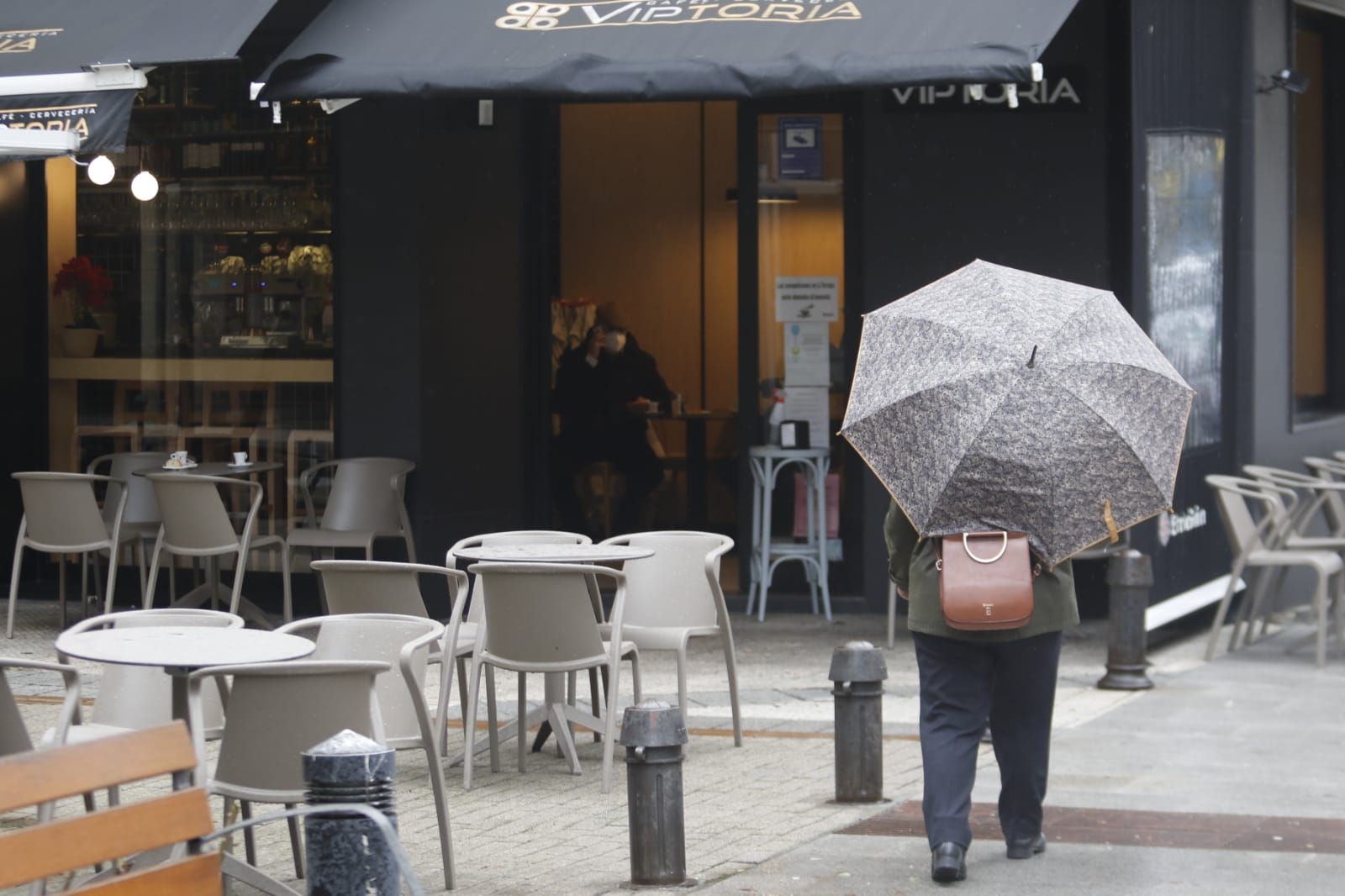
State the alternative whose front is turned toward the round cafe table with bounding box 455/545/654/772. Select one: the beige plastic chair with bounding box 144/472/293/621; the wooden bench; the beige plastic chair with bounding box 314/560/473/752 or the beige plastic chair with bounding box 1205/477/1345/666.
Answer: the beige plastic chair with bounding box 314/560/473/752

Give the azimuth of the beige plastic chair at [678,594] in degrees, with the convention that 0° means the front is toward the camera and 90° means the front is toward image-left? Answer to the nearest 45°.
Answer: approximately 45°

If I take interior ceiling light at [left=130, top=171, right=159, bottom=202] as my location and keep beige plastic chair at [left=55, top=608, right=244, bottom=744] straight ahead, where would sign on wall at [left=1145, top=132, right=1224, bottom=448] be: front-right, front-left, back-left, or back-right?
front-left

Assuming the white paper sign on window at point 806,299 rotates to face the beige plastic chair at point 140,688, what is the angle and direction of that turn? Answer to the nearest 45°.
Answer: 0° — it already faces it

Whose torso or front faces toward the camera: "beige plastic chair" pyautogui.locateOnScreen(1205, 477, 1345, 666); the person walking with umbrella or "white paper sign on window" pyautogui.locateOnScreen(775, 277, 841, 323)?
the white paper sign on window

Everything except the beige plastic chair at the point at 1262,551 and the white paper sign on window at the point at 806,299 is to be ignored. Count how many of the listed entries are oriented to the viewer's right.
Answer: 1

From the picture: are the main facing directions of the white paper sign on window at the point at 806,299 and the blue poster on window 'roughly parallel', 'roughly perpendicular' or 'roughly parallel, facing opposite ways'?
roughly parallel

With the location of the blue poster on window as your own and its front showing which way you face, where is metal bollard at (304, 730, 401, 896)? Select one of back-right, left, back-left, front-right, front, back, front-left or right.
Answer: front

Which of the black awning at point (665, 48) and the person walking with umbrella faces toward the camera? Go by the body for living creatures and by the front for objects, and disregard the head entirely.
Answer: the black awning

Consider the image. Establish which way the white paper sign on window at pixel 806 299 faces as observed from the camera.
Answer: facing the viewer

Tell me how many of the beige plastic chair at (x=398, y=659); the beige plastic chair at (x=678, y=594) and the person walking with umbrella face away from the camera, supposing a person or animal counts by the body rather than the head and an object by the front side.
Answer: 1

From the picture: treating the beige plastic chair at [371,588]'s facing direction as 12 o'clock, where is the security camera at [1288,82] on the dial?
The security camera is roughly at 12 o'clock from the beige plastic chair.

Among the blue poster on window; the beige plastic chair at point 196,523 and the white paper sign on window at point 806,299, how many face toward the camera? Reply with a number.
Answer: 2

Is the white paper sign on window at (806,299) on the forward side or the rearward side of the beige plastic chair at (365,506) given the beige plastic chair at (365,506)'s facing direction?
on the rearward side

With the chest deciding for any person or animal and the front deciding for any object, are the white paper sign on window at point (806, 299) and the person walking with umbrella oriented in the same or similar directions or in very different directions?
very different directions

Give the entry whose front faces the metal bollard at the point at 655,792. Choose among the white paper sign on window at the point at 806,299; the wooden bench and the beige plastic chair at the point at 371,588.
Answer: the white paper sign on window

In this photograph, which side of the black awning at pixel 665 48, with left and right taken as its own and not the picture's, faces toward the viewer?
front

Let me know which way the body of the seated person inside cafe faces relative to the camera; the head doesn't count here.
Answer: toward the camera
